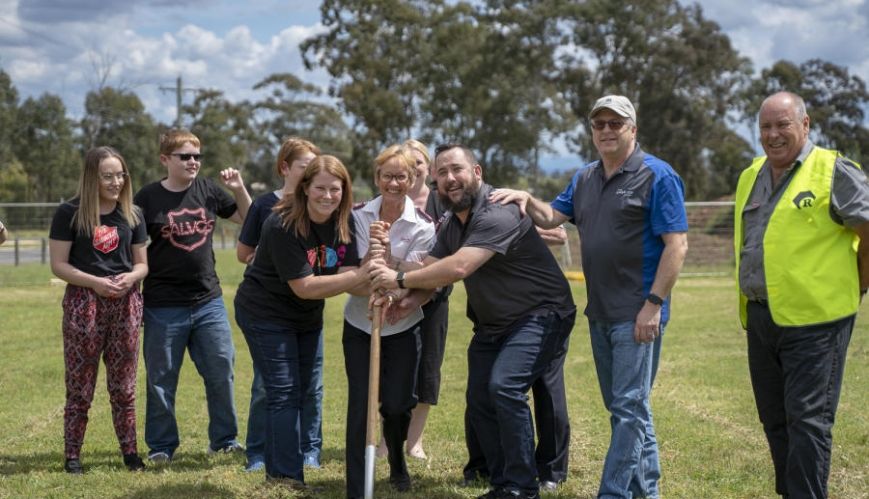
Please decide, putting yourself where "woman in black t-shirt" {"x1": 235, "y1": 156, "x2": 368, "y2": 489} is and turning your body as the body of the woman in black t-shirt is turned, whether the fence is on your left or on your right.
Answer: on your left

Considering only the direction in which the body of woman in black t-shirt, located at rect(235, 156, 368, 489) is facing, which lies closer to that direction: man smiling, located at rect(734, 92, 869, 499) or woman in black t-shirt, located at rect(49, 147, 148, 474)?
the man smiling

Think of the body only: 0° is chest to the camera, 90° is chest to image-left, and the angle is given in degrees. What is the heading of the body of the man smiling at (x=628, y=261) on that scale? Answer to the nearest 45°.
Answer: approximately 45°

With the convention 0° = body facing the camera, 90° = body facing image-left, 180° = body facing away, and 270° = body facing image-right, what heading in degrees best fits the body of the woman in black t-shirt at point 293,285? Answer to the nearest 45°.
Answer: approximately 315°

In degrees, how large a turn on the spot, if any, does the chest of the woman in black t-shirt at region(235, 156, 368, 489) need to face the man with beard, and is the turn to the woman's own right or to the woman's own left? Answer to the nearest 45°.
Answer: approximately 45° to the woman's own left

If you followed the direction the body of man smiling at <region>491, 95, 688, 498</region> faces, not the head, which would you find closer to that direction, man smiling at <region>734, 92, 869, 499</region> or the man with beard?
the man with beard

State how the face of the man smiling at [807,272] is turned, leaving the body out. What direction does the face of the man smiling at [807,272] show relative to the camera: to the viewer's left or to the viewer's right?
to the viewer's left

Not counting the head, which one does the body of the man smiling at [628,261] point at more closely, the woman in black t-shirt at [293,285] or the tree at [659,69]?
the woman in black t-shirt

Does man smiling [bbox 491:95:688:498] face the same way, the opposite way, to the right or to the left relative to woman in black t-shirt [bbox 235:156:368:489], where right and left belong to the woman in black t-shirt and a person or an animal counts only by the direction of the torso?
to the right

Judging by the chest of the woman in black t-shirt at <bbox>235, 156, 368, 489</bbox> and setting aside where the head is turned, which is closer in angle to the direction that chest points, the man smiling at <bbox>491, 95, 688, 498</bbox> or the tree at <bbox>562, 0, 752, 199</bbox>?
the man smiling

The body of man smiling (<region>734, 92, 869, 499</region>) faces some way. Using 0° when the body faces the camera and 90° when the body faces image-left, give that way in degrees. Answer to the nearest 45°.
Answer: approximately 45°

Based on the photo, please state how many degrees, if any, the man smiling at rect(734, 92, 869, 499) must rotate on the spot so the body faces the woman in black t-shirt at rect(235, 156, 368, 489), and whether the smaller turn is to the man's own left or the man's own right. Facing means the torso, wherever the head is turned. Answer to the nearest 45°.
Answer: approximately 45° to the man's own right
